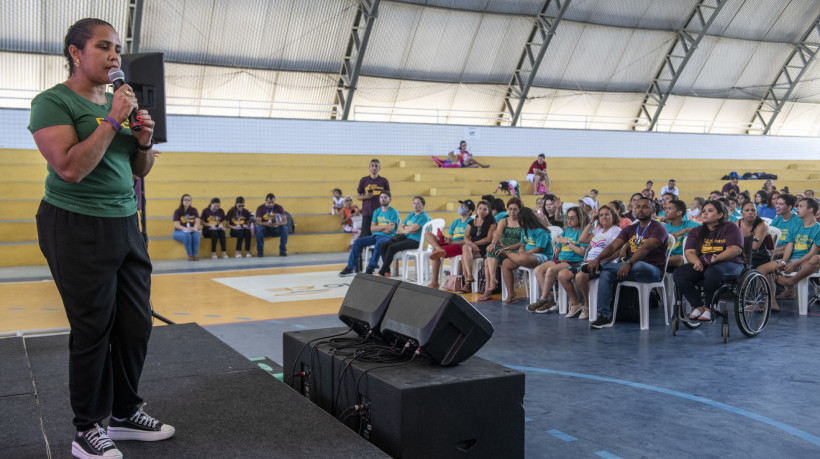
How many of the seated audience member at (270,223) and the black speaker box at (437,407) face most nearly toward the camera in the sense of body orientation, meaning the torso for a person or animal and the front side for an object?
1

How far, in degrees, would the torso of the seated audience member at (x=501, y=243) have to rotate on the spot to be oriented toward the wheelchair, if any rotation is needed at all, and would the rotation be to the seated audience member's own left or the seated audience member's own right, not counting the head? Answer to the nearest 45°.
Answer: approximately 90° to the seated audience member's own left

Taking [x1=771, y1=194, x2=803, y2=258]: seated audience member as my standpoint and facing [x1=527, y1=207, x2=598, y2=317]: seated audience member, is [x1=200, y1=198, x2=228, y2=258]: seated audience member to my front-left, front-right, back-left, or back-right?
front-right

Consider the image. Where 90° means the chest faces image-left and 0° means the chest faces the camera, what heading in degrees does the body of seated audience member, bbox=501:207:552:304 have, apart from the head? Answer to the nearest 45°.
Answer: approximately 45°

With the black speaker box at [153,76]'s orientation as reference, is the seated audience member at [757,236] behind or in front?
in front

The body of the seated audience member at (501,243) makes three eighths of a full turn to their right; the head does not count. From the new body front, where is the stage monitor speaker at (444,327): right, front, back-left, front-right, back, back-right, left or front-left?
back

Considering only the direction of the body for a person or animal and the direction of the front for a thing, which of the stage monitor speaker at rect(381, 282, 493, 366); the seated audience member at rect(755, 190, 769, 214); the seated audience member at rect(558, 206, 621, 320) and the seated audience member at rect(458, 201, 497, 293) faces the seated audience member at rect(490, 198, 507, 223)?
the seated audience member at rect(755, 190, 769, 214)

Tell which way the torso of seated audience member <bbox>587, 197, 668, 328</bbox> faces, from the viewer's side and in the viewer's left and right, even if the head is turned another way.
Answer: facing the viewer and to the left of the viewer

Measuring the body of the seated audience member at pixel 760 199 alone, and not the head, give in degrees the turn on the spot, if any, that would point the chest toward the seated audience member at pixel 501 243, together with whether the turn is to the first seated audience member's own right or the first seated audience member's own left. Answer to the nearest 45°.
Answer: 0° — they already face them

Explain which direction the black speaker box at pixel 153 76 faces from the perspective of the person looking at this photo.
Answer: facing to the right of the viewer

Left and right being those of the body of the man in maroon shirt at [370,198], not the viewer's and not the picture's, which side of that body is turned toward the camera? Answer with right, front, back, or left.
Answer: front

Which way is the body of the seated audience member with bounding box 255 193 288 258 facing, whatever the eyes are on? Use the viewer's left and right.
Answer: facing the viewer

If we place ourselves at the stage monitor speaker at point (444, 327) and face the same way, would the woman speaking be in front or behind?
in front

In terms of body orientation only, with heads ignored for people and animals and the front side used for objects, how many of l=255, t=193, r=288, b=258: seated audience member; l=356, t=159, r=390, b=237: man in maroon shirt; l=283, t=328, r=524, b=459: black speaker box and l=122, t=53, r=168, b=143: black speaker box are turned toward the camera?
2

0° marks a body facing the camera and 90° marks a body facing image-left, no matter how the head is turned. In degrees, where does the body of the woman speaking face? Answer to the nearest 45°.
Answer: approximately 315°
